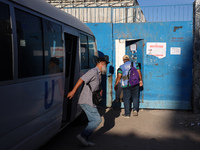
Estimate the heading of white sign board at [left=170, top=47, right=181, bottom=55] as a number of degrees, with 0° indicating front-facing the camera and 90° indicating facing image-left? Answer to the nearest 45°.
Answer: approximately 0°

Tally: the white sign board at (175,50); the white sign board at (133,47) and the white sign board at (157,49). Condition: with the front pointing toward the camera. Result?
3

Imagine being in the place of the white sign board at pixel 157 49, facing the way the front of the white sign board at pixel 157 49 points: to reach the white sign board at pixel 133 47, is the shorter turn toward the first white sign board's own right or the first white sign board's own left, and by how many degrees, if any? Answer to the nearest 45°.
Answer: approximately 135° to the first white sign board's own right

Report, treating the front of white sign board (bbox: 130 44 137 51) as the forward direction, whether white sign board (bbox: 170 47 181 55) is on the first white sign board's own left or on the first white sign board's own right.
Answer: on the first white sign board's own left

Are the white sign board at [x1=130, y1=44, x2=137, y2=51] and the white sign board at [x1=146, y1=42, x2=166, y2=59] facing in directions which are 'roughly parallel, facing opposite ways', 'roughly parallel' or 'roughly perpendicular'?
roughly parallel

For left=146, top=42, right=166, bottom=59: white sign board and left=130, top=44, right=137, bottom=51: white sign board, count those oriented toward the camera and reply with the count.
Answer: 2

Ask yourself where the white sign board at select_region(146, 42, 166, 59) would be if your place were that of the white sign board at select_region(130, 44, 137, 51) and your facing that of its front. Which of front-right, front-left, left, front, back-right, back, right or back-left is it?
front-left

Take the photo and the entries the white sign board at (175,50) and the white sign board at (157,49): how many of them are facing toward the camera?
2

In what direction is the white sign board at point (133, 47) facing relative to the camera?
toward the camera
